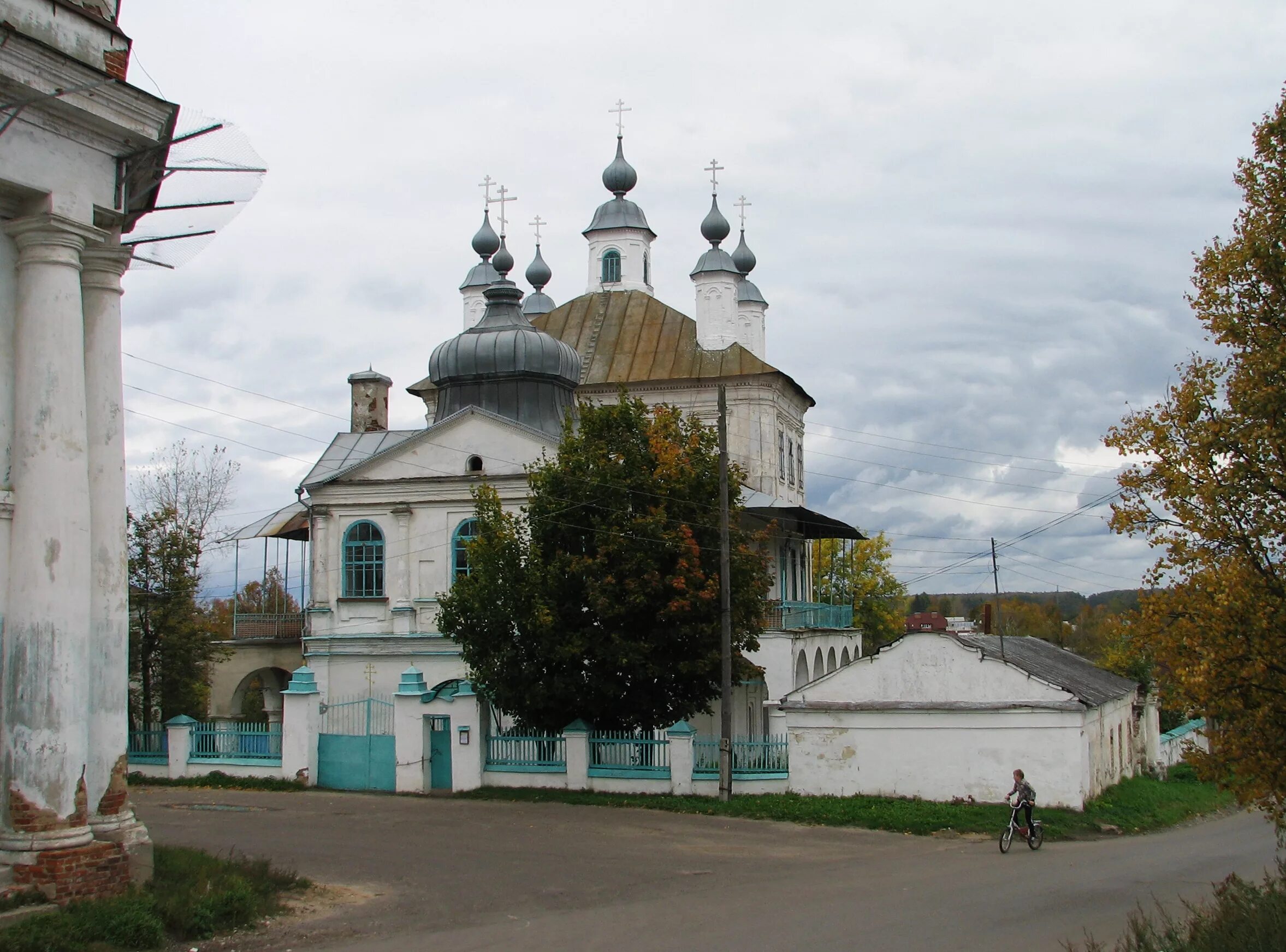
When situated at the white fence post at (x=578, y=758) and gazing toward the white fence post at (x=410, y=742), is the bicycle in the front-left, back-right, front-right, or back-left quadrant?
back-left

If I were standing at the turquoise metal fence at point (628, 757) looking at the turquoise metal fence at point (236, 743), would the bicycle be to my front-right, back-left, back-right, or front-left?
back-left

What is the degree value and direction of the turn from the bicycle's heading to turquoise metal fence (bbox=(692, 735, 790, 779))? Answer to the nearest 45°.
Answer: approximately 90° to its right

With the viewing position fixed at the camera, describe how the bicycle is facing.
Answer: facing the viewer and to the left of the viewer

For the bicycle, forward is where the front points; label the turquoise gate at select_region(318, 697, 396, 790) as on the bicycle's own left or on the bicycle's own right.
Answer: on the bicycle's own right

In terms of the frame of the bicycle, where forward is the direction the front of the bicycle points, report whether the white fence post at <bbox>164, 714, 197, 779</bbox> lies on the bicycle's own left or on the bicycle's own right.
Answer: on the bicycle's own right

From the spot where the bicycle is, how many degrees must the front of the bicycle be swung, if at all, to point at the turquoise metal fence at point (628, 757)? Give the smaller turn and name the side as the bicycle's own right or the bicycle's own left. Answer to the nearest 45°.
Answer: approximately 90° to the bicycle's own right

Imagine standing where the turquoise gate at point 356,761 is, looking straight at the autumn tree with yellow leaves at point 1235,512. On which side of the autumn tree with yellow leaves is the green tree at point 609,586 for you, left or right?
left

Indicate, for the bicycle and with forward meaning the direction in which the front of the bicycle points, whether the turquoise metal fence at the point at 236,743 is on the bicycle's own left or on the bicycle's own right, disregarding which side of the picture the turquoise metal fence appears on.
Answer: on the bicycle's own right
